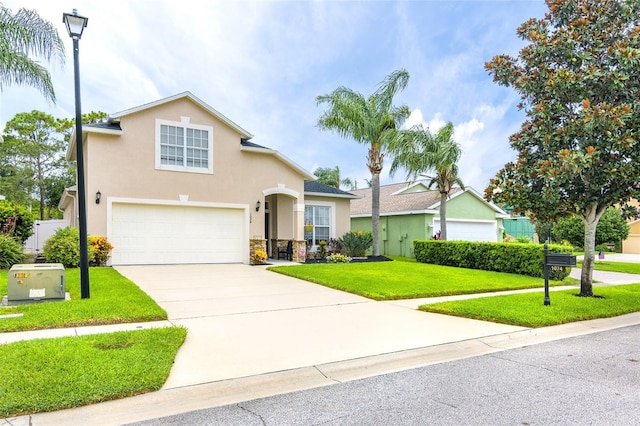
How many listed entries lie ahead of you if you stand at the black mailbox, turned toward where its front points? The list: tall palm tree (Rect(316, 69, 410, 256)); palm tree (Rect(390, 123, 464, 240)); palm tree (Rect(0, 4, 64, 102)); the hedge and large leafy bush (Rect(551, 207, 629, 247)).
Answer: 0

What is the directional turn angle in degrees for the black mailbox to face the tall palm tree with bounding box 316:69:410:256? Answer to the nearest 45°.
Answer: approximately 180°

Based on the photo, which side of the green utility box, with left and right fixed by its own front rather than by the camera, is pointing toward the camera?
front

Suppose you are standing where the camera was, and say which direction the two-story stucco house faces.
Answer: facing the viewer

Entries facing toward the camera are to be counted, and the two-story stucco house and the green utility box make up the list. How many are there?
2

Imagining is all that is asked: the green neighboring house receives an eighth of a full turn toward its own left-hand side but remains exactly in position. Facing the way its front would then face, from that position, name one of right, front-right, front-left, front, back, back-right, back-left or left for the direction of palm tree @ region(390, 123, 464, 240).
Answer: right

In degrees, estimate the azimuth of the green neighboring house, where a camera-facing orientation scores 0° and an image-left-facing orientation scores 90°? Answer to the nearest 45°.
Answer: approximately 315°

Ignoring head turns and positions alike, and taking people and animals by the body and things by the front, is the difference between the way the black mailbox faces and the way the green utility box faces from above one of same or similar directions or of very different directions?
same or similar directions
